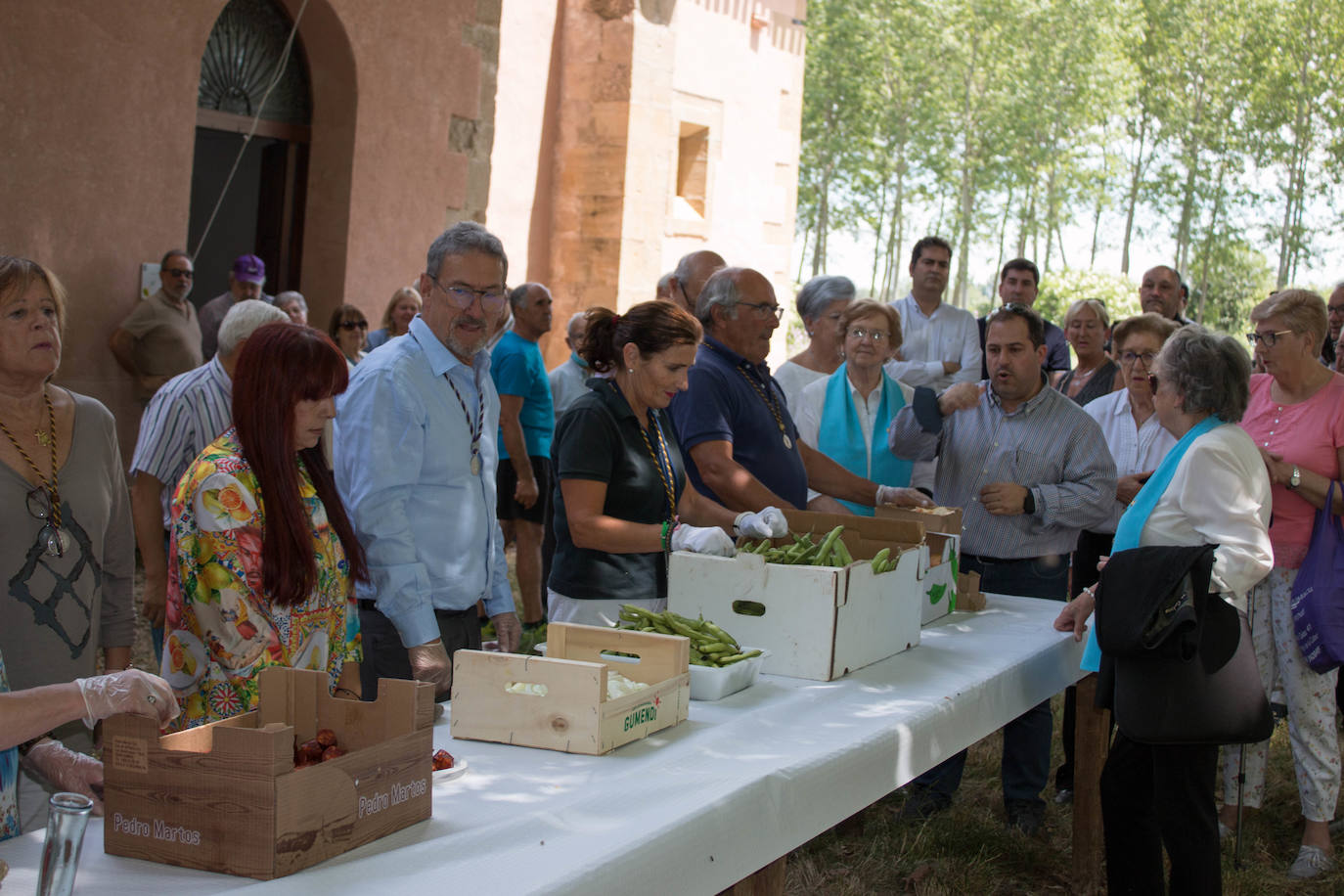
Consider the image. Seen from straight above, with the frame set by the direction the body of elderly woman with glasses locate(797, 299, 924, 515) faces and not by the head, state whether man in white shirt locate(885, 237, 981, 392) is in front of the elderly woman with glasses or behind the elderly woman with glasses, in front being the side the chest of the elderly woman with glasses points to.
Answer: behind

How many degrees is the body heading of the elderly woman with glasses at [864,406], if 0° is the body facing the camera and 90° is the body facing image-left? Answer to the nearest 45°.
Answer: approximately 0°

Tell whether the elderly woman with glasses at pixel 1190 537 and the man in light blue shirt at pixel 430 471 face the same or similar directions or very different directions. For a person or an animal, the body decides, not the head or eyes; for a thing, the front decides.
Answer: very different directions

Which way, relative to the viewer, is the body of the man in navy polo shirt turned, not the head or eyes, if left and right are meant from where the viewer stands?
facing to the right of the viewer

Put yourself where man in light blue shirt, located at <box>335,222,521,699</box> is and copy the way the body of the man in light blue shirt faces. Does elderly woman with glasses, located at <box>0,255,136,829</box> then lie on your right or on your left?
on your right

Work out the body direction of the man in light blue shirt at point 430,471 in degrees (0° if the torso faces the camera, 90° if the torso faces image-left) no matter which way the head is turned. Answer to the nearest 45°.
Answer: approximately 315°
